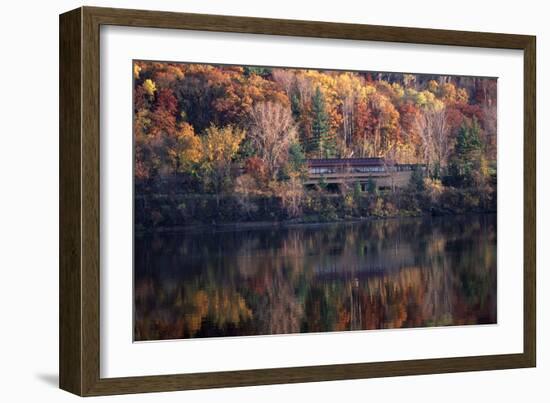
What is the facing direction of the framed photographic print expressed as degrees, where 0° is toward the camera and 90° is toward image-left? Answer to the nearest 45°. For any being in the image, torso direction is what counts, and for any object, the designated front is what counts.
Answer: approximately 315°
